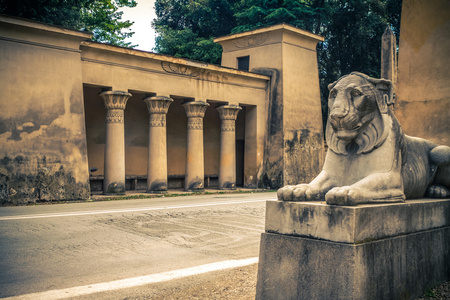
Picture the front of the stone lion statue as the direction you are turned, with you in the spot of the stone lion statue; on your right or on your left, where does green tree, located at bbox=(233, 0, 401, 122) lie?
on your right

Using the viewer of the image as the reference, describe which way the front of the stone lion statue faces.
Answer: facing the viewer and to the left of the viewer

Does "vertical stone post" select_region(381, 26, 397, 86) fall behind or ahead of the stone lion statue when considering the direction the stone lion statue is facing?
behind
